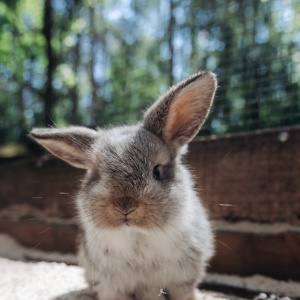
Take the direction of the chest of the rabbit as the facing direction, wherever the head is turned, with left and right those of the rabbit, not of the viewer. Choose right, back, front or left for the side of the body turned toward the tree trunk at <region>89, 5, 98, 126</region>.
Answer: back

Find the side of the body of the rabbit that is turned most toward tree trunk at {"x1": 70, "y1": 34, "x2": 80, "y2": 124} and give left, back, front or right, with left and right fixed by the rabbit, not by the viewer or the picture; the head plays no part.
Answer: back

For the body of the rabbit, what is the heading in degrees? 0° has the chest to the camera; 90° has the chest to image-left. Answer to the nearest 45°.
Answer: approximately 0°

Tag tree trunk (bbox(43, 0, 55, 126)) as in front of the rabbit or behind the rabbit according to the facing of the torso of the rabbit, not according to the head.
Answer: behind
